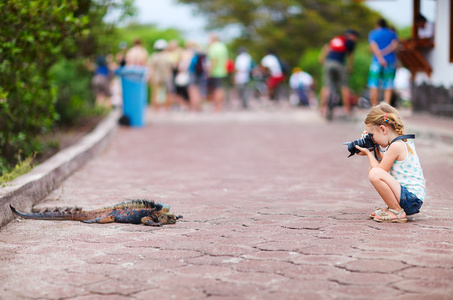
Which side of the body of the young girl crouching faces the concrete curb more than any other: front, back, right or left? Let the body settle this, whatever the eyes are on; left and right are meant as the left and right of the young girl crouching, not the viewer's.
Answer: front

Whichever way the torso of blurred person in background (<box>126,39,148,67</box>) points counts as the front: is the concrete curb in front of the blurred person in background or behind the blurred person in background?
behind

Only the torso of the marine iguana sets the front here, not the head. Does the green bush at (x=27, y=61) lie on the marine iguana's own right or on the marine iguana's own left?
on the marine iguana's own left

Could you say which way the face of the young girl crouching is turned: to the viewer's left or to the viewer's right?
to the viewer's left

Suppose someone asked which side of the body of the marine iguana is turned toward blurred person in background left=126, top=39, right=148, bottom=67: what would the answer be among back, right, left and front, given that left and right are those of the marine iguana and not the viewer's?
left

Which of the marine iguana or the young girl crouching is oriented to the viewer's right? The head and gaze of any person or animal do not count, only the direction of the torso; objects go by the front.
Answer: the marine iguana

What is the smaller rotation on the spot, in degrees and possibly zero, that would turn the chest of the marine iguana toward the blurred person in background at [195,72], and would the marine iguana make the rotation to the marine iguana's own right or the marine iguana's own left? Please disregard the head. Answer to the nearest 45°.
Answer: approximately 90° to the marine iguana's own left

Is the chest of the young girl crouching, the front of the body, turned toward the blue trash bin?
no

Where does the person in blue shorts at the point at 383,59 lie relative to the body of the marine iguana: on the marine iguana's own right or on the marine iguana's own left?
on the marine iguana's own left

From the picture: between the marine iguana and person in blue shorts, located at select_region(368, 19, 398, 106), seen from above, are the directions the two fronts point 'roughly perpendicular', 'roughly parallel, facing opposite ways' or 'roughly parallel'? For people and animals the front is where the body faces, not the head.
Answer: roughly perpendicular

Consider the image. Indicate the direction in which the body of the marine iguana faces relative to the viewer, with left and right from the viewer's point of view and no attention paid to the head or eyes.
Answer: facing to the right of the viewer

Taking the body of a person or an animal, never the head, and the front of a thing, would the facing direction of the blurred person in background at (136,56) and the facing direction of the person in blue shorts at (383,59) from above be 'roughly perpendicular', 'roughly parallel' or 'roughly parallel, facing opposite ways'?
roughly parallel

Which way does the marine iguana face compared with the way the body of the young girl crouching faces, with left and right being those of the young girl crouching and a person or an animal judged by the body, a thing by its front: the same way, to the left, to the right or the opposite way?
the opposite way

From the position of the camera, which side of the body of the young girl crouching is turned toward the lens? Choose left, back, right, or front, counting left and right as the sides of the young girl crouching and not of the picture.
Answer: left

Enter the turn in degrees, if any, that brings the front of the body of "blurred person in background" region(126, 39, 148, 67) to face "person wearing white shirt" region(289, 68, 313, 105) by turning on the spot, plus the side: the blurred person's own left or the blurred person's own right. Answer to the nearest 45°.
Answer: approximately 45° to the blurred person's own right

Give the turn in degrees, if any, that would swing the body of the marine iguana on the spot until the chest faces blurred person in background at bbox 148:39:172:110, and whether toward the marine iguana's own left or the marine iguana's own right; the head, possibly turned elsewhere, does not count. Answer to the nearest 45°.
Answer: approximately 90° to the marine iguana's own left

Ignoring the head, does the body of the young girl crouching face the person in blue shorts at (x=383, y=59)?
no

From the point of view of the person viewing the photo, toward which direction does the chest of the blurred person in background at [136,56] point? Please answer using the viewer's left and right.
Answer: facing away from the viewer
